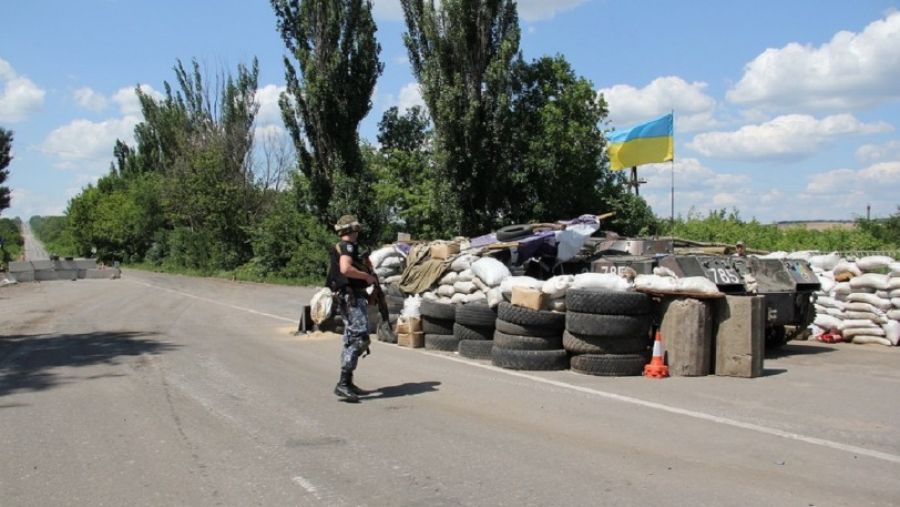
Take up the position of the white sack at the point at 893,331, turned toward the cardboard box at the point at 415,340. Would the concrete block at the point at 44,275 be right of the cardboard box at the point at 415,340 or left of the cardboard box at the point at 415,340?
right

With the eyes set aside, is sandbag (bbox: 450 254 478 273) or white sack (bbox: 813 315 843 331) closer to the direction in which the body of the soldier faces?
the white sack

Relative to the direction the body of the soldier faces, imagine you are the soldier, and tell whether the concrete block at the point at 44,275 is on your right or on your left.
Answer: on your left

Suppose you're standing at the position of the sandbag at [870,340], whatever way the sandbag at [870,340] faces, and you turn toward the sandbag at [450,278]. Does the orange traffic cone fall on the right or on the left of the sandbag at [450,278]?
left

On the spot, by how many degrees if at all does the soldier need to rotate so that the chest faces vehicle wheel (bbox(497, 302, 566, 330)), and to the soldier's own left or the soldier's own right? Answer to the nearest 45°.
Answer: approximately 45° to the soldier's own left

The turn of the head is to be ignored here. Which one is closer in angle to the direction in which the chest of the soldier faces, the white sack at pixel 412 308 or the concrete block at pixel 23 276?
the white sack

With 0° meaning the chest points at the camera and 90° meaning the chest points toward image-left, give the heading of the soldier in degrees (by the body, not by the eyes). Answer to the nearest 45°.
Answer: approximately 270°

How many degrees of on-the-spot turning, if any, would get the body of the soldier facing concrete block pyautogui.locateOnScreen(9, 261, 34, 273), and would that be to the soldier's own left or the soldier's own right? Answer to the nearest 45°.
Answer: approximately 135° to the soldier's own left

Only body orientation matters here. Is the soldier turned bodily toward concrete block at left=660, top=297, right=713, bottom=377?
yes

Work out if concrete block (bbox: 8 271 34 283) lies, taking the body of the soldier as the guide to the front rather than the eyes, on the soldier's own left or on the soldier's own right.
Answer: on the soldier's own left
